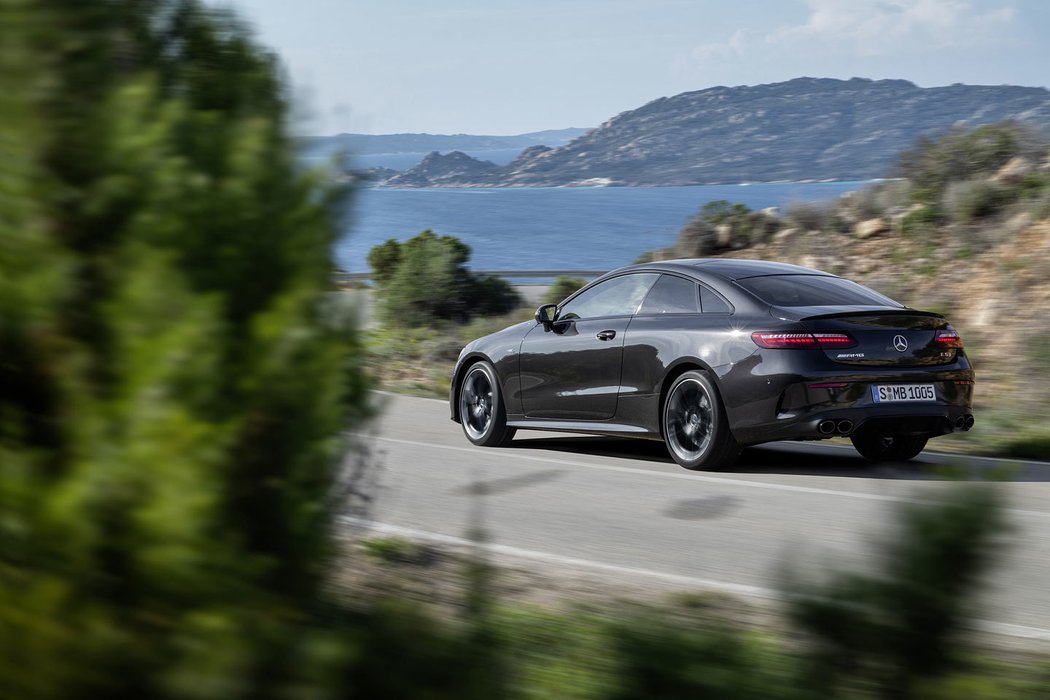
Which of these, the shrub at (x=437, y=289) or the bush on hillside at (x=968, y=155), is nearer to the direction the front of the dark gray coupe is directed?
the shrub

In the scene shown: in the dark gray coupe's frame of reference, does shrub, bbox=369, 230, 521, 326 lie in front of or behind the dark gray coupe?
in front

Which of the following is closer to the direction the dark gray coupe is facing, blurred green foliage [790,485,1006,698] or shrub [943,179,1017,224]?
the shrub

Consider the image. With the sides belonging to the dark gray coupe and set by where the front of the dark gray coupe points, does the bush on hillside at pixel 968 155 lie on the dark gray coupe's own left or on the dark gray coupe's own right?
on the dark gray coupe's own right

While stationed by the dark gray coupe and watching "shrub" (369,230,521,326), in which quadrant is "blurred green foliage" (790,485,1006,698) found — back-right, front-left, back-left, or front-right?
back-left

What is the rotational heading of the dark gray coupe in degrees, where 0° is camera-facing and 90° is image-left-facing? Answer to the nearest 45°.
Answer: approximately 135°

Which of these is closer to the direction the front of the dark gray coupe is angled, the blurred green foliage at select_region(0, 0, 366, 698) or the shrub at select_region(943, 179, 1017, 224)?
the shrub

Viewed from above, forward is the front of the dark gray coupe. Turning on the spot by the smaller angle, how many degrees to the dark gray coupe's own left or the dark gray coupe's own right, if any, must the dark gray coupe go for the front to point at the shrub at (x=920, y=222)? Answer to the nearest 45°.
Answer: approximately 45° to the dark gray coupe's own right

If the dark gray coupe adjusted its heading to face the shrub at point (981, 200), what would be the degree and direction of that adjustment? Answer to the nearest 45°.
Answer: approximately 45° to its right

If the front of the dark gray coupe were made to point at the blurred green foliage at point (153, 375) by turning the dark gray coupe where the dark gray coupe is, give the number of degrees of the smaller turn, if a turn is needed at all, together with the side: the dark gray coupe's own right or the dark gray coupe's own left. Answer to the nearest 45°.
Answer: approximately 135° to the dark gray coupe's own left

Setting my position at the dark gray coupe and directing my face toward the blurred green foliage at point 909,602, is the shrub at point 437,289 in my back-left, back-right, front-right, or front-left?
back-right
